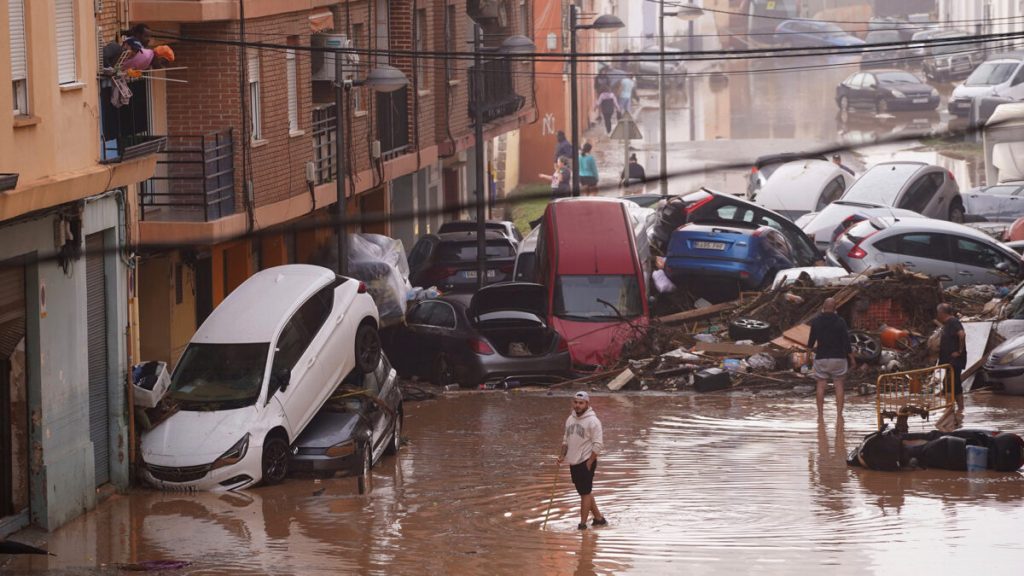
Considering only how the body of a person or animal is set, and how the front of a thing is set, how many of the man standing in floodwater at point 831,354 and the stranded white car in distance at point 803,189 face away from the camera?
1

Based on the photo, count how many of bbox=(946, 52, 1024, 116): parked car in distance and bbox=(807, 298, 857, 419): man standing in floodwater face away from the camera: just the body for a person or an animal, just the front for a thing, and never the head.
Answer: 1

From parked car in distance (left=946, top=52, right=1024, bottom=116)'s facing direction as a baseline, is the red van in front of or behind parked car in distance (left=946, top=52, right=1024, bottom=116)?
in front

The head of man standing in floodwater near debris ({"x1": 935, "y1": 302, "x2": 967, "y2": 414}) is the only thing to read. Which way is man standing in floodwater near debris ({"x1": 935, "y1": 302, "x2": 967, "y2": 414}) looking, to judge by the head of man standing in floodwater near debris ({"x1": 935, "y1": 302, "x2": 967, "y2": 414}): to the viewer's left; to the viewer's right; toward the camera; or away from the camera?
to the viewer's left

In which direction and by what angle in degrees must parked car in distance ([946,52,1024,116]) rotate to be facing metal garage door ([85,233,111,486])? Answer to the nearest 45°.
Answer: approximately 45° to its left

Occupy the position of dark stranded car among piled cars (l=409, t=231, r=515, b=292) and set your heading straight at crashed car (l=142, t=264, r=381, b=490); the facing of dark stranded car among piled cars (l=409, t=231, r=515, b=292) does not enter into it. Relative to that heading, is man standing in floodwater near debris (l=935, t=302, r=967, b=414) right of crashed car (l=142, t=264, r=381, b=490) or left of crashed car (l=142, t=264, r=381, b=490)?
left

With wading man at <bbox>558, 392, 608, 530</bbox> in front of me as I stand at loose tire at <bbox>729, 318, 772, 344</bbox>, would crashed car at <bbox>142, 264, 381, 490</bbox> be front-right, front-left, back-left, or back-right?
front-right

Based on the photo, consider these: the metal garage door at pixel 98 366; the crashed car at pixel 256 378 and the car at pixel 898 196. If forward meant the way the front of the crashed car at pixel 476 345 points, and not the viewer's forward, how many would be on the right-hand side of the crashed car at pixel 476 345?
1

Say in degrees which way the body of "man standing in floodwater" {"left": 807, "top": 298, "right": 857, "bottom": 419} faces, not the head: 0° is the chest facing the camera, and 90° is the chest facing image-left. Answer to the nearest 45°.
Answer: approximately 180°

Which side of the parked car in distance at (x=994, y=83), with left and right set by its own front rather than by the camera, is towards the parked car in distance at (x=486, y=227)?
front

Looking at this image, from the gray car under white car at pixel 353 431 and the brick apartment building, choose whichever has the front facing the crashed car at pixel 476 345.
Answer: the brick apartment building

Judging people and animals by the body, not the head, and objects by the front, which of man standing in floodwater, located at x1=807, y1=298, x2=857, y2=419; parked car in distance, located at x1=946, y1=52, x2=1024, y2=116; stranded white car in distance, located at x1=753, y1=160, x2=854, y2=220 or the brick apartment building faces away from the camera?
the man standing in floodwater

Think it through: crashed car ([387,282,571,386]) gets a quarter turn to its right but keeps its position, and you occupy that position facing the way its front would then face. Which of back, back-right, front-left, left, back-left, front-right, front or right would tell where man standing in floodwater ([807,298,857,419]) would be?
right

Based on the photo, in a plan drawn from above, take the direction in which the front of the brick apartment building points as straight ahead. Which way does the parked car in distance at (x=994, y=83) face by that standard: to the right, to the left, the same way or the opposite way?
to the right

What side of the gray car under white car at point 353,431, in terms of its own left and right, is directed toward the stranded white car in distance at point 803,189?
back

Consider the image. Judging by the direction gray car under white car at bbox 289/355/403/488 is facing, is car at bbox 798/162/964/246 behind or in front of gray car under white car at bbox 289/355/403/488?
behind

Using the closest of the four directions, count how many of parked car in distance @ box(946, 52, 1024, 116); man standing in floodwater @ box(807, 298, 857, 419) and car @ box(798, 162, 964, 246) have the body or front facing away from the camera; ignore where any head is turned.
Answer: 1

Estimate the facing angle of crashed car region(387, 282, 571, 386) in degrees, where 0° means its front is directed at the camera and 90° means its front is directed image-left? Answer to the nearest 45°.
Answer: approximately 135°

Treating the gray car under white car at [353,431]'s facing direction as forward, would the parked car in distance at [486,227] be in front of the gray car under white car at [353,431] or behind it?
behind

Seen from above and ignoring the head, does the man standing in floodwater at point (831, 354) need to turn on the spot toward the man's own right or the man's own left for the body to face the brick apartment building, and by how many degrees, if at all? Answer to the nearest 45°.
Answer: approximately 45° to the man's own left
